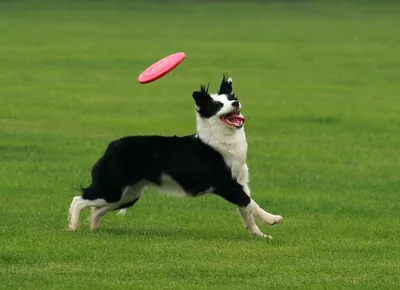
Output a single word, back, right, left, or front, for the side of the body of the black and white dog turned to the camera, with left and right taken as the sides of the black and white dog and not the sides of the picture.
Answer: right
